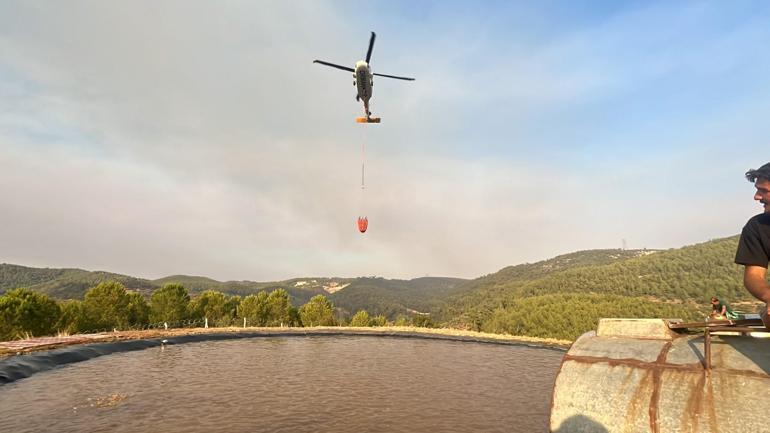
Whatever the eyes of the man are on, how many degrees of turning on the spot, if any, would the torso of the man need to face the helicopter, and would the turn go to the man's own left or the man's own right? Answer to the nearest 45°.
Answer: approximately 90° to the man's own right

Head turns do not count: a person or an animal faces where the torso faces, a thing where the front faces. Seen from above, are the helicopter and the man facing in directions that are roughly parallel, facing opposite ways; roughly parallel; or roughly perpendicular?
roughly perpendicular

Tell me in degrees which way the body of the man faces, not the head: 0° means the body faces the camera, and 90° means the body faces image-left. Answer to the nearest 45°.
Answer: approximately 45°

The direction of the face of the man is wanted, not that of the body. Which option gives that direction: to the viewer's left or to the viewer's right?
to the viewer's left
